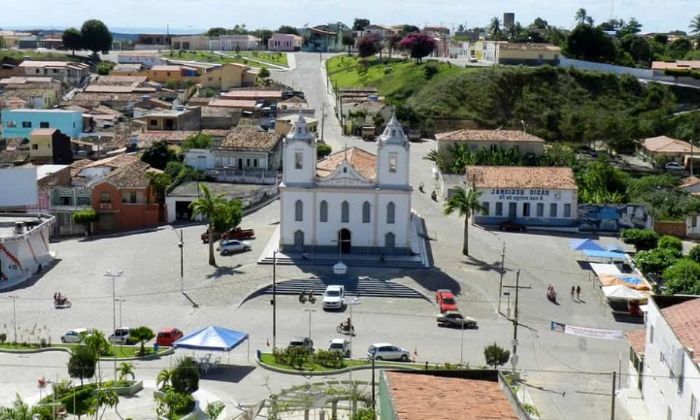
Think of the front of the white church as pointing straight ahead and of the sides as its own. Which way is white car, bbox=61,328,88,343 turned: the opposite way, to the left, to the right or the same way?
to the right

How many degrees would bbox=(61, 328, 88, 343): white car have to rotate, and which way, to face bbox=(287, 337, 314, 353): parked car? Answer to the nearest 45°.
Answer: approximately 180°

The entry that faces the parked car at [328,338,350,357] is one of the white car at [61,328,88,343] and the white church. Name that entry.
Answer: the white church

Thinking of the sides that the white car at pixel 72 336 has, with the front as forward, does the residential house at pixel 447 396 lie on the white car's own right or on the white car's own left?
on the white car's own left

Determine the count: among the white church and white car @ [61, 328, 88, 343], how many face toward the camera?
1

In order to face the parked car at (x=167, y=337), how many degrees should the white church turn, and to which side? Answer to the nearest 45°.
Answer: approximately 45° to its right

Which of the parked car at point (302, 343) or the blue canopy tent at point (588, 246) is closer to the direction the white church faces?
the parked car

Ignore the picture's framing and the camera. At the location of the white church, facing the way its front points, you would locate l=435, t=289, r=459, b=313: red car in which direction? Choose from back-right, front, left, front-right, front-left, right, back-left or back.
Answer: front-left

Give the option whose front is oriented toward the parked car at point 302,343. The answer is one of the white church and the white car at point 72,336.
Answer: the white church

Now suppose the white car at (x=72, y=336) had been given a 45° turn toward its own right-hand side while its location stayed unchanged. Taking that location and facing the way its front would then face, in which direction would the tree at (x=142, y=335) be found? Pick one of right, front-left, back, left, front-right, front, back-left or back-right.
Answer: back

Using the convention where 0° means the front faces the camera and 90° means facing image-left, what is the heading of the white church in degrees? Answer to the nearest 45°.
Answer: approximately 0°

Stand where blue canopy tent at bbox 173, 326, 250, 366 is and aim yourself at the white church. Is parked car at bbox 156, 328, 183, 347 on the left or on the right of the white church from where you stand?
left

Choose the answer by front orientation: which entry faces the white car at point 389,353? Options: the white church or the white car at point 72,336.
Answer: the white church

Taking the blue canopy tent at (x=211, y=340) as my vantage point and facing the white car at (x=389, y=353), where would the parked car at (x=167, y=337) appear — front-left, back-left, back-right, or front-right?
back-left

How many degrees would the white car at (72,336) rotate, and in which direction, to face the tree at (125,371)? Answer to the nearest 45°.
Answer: approximately 90° to its left

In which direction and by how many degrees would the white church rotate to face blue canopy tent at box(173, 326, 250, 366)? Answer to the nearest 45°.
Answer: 0° — it already faces it

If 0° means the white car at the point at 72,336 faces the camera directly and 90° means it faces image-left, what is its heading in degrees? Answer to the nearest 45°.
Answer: approximately 90°
